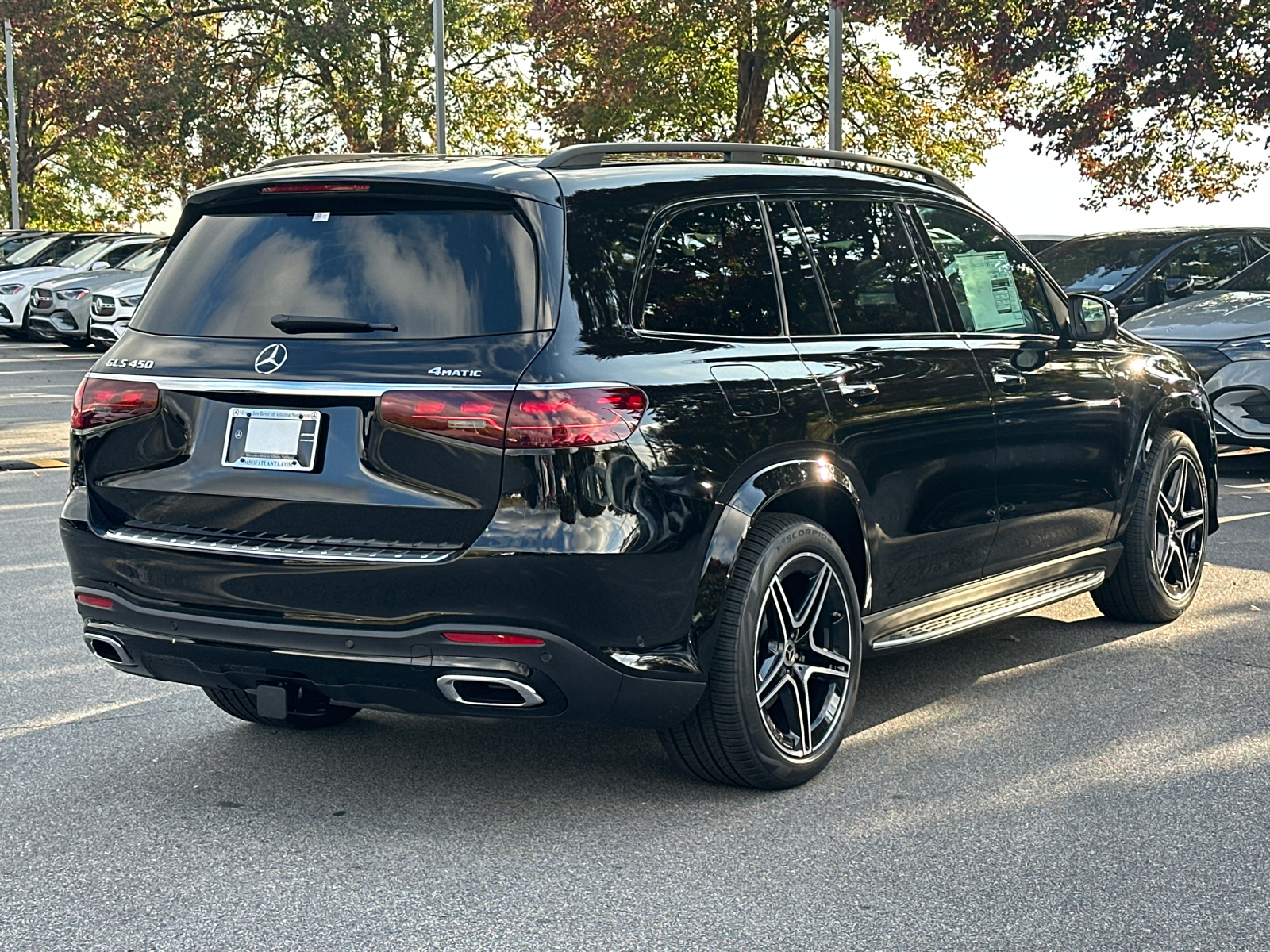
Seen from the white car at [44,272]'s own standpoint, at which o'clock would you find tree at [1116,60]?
The tree is roughly at 9 o'clock from the white car.

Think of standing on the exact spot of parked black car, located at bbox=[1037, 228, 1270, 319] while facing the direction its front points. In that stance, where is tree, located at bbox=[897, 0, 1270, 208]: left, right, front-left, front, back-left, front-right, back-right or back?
back-right

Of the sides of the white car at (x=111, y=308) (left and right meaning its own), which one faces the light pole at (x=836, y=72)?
left

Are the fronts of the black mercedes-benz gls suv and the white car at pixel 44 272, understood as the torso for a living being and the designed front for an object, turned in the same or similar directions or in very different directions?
very different directions

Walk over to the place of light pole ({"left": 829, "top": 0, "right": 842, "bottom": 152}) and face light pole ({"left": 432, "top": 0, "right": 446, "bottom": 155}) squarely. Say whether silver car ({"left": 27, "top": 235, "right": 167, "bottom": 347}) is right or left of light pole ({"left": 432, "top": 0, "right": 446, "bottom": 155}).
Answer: left

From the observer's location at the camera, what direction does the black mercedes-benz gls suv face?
facing away from the viewer and to the right of the viewer

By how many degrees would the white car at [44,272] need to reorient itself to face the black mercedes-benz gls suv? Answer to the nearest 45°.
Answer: approximately 45° to its left
